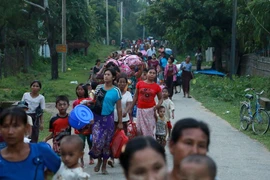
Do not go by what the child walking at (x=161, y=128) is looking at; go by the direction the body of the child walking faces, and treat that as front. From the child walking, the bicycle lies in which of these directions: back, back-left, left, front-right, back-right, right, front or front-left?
back-left

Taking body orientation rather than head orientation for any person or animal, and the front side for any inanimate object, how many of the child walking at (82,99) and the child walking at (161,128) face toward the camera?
2

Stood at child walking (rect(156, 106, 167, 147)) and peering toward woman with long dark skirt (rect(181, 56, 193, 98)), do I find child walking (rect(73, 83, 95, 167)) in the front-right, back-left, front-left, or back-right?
back-left

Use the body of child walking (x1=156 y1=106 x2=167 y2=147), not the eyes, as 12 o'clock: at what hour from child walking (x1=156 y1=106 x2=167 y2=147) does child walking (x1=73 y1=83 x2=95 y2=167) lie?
child walking (x1=73 y1=83 x2=95 y2=167) is roughly at 2 o'clock from child walking (x1=156 y1=106 x2=167 y2=147).

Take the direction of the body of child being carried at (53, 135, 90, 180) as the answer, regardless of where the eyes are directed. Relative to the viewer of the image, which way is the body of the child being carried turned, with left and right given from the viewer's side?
facing the viewer and to the left of the viewer

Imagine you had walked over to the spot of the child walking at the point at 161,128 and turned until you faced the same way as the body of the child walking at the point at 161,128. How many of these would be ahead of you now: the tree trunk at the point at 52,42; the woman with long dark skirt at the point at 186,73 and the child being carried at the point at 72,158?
1
